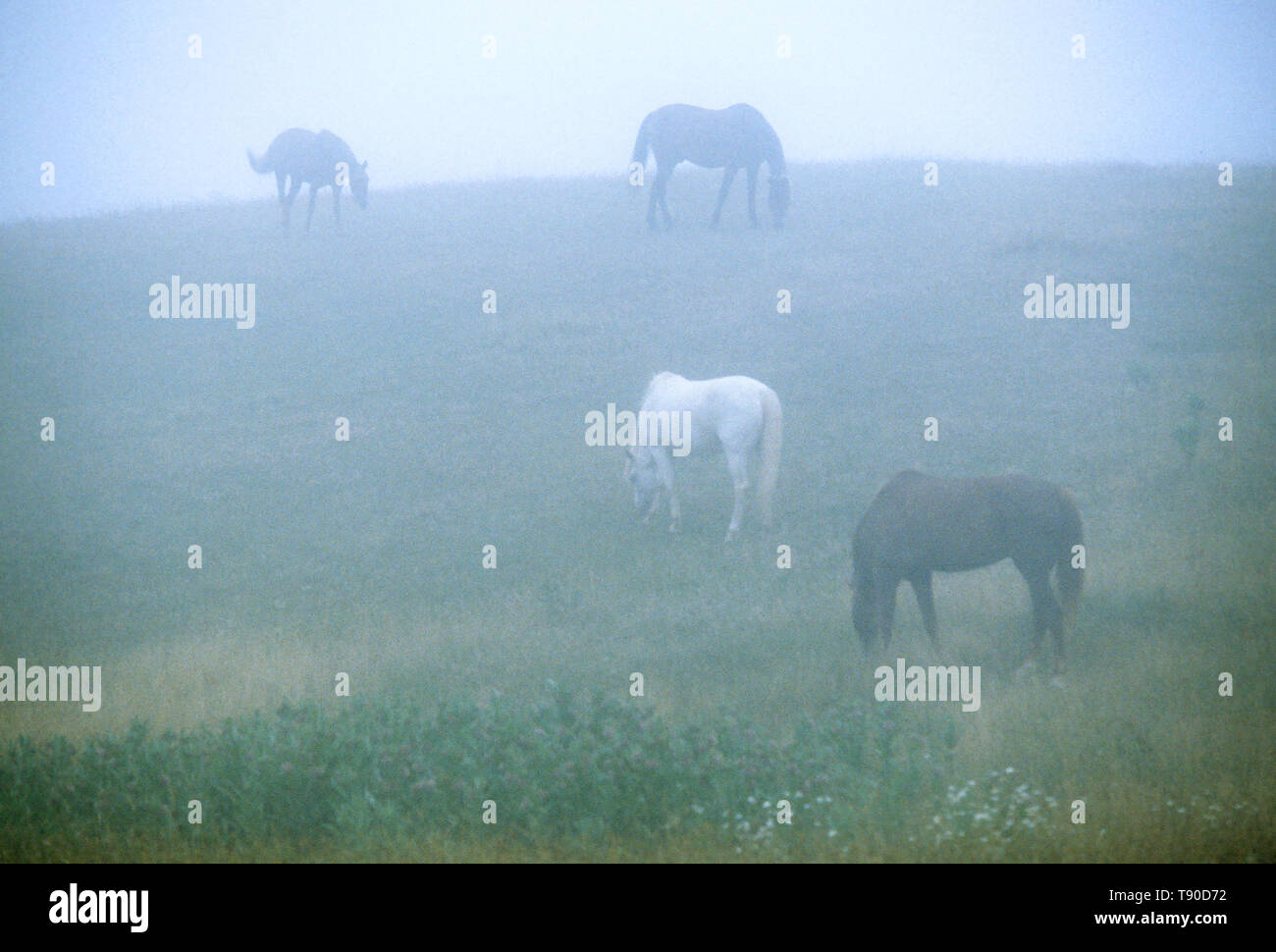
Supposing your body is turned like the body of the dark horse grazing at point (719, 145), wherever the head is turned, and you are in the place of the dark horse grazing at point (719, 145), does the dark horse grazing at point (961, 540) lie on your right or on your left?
on your right

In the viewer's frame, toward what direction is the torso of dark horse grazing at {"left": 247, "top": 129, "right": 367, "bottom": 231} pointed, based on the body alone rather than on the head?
to the viewer's right

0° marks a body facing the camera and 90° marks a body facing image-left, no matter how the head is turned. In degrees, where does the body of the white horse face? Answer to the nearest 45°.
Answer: approximately 90°

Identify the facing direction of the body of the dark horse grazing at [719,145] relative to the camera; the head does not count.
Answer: to the viewer's right

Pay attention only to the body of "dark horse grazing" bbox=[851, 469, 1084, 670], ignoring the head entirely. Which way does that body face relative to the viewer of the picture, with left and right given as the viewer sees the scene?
facing to the left of the viewer

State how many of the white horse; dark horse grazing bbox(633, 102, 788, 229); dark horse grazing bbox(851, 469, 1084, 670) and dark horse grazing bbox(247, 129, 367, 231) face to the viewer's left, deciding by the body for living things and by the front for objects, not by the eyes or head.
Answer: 2

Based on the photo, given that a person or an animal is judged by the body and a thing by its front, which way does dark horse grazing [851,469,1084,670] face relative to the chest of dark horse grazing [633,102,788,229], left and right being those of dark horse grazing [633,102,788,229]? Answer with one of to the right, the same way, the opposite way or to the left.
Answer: the opposite way

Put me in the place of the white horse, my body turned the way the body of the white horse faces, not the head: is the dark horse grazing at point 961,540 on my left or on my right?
on my left

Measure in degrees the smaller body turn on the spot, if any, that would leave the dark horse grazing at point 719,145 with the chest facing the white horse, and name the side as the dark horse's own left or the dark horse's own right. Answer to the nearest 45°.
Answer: approximately 90° to the dark horse's own right
